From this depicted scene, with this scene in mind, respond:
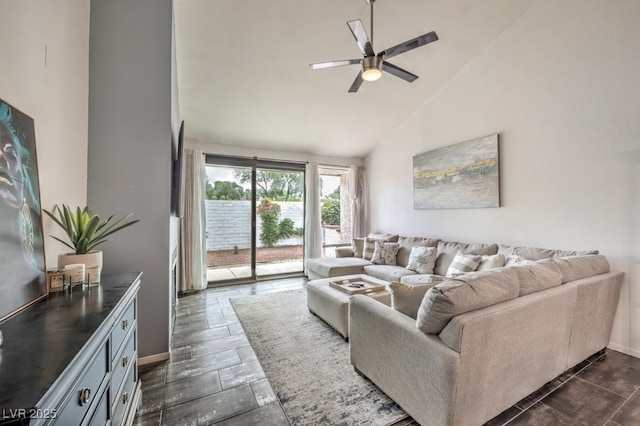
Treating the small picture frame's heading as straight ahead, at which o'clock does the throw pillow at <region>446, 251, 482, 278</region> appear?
The throw pillow is roughly at 11 o'clock from the small picture frame.

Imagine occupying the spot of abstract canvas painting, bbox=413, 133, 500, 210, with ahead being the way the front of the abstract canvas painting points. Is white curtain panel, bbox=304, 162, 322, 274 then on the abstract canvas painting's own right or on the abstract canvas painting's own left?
on the abstract canvas painting's own right

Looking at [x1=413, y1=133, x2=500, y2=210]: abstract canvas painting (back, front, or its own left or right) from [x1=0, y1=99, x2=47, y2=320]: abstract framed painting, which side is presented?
front

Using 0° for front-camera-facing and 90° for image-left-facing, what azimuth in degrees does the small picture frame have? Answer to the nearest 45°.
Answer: approximately 315°

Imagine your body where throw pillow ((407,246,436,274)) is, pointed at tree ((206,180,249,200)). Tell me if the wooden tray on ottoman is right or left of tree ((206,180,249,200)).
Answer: left

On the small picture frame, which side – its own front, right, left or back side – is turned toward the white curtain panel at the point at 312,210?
left

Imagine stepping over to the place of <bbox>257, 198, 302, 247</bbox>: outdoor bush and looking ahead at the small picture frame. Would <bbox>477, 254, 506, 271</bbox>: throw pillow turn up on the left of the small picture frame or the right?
left

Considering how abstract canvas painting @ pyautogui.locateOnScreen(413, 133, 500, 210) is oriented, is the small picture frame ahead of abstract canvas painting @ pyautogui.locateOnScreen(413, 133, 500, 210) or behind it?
ahead

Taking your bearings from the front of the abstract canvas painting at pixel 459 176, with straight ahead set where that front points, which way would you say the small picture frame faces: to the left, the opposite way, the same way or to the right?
the opposite way

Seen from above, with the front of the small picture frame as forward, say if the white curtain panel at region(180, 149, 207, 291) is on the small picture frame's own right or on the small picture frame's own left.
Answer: on the small picture frame's own left

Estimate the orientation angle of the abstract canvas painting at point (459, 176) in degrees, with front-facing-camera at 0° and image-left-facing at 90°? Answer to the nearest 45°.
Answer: approximately 45°

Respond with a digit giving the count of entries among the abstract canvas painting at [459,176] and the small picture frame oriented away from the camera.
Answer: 0
